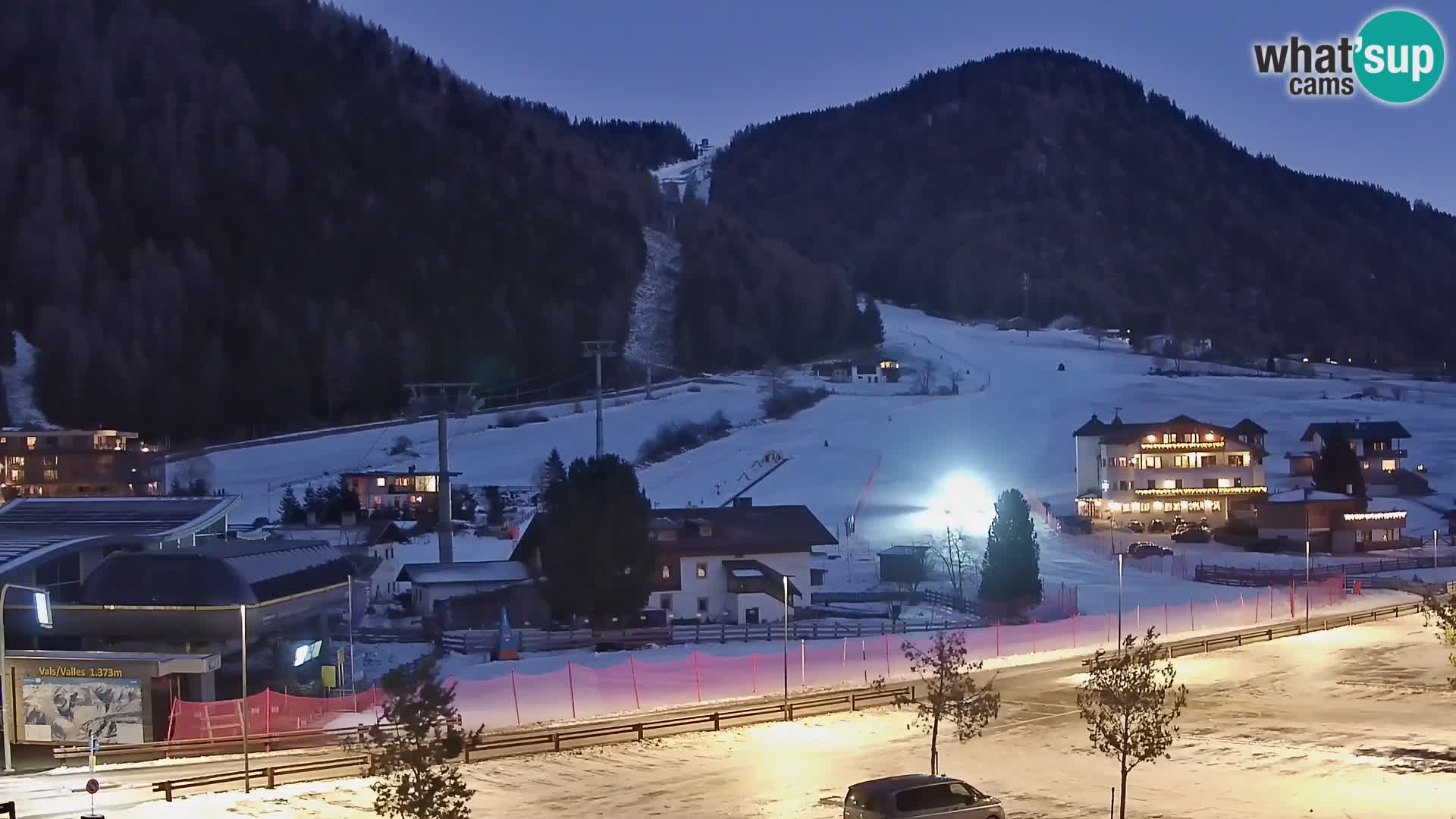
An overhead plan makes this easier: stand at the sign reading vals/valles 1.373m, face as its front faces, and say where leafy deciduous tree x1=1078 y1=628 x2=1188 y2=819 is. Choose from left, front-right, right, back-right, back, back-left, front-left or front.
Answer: front-left

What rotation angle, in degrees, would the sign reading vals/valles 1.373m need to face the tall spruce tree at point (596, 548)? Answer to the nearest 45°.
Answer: approximately 135° to its left

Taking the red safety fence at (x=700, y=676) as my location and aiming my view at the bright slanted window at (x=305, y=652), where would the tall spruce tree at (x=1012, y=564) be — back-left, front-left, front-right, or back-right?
back-right

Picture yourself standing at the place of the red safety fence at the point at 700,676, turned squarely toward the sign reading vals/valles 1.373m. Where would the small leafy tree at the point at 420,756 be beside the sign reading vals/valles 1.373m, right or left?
left

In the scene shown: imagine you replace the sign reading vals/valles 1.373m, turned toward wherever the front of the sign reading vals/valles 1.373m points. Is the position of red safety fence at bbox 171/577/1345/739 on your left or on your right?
on your left

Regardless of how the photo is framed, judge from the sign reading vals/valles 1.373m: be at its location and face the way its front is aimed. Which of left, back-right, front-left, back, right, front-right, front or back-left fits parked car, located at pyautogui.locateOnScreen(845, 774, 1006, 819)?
front-left

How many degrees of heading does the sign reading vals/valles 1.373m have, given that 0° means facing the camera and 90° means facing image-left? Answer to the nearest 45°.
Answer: approximately 0°
